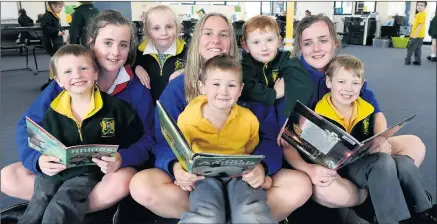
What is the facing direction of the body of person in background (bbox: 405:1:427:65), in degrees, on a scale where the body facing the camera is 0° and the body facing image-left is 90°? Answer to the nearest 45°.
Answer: approximately 45°

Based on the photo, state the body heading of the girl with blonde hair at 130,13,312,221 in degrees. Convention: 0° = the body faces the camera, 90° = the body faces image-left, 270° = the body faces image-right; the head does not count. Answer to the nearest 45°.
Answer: approximately 0°

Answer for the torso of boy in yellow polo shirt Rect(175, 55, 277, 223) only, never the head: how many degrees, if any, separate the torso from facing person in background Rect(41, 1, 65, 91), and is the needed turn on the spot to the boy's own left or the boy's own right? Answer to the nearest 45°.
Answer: approximately 135° to the boy's own right

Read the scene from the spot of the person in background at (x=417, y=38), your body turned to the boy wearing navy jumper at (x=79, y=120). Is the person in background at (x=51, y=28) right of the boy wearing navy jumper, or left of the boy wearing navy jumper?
right

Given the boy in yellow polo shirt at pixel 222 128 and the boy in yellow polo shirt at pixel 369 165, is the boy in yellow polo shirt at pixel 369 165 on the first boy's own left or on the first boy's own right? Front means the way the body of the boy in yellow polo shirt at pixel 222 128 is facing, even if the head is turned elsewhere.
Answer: on the first boy's own left
